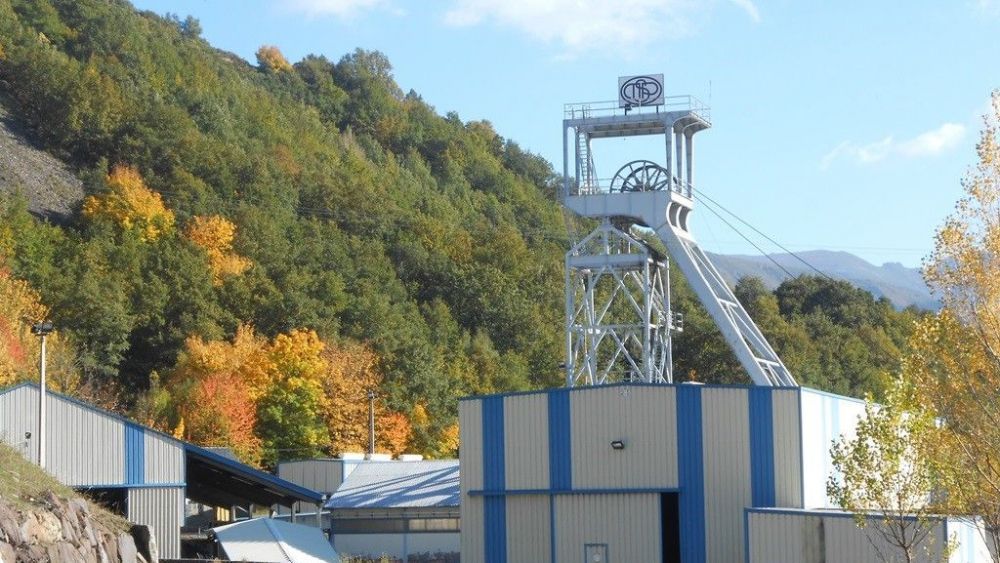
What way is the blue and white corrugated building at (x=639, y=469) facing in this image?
toward the camera

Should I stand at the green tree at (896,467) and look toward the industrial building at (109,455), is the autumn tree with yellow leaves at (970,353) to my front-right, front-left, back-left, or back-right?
back-left

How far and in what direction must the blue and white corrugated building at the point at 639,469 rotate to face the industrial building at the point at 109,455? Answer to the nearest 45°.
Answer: approximately 90° to its right

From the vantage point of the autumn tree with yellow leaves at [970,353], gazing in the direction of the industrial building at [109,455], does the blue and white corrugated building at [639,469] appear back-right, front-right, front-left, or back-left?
front-right

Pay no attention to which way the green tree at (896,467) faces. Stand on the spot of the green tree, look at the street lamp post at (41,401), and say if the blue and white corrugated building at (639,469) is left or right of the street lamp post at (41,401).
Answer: right

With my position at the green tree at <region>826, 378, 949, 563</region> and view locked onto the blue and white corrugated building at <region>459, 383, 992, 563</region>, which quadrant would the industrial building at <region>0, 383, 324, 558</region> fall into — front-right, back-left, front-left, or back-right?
front-left

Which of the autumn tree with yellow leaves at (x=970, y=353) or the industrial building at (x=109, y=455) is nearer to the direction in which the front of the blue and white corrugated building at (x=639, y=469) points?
the autumn tree with yellow leaves

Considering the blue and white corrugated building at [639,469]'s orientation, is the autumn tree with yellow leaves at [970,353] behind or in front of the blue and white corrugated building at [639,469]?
in front

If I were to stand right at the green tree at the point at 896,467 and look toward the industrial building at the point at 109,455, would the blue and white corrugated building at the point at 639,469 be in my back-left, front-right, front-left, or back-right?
front-right

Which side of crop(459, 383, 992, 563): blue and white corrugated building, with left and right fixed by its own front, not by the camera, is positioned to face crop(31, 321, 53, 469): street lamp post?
right
